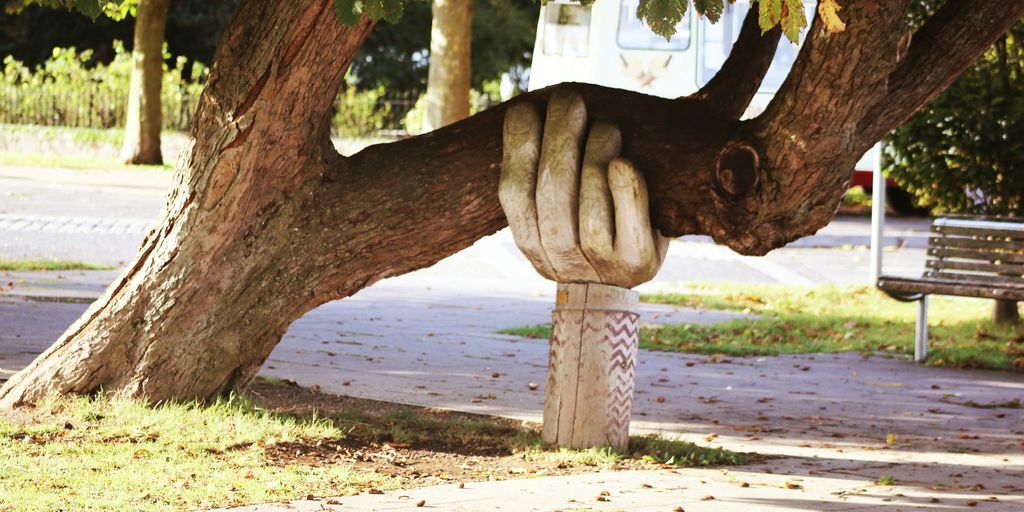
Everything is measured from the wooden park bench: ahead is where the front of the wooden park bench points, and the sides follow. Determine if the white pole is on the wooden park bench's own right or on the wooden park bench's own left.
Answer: on the wooden park bench's own right

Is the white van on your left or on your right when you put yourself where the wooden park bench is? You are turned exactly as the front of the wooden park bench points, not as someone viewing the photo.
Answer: on your right

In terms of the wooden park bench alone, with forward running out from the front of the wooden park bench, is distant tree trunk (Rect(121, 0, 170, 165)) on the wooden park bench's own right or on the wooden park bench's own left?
on the wooden park bench's own right

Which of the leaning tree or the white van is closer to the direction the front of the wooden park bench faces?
the leaning tree

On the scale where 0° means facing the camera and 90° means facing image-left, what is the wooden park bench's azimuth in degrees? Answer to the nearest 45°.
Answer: approximately 45°

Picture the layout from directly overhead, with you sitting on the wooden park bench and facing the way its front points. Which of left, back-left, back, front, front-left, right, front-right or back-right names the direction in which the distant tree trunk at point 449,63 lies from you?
right

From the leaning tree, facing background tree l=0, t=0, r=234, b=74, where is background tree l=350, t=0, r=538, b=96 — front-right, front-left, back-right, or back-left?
front-right
